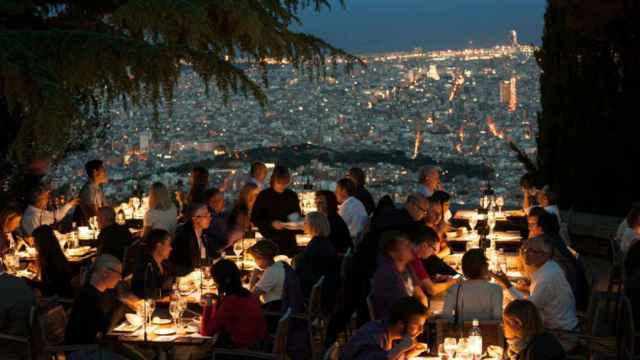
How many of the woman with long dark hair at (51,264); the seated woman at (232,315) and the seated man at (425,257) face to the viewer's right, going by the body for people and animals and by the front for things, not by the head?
1

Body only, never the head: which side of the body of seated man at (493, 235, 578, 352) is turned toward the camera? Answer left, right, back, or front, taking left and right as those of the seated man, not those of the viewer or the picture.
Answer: left

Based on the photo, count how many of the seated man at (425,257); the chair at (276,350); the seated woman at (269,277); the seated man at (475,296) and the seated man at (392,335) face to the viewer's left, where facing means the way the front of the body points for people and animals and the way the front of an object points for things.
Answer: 2

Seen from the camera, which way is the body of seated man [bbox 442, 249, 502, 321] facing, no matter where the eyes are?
away from the camera

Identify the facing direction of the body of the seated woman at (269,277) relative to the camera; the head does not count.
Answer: to the viewer's left

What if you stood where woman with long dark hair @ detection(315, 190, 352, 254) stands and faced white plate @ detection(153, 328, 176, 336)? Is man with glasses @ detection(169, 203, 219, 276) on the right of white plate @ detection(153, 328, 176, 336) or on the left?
right

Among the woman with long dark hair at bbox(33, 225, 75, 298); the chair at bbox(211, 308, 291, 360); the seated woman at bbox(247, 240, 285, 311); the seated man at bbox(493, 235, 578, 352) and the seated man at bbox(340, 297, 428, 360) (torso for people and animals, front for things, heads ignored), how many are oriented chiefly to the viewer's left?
3

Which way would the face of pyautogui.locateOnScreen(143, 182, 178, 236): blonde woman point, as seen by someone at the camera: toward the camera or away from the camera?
away from the camera
